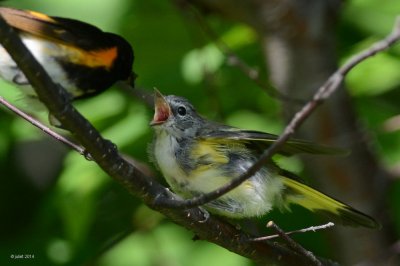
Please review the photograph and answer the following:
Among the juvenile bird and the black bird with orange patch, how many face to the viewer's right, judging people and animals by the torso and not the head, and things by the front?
1

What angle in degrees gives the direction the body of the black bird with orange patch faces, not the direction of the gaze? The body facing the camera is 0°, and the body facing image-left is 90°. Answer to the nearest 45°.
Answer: approximately 270°

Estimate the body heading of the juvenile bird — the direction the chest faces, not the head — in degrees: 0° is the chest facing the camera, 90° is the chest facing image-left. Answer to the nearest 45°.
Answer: approximately 90°
